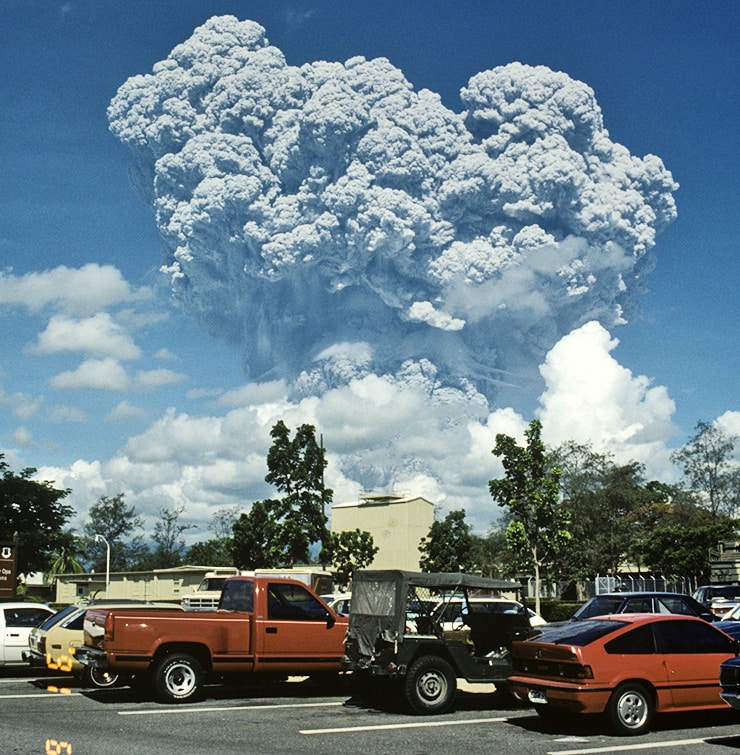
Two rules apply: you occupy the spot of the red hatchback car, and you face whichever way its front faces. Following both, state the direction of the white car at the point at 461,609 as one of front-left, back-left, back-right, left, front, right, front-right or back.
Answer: left

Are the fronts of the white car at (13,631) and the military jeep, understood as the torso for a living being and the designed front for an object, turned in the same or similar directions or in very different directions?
same or similar directions

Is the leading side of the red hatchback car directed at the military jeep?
no

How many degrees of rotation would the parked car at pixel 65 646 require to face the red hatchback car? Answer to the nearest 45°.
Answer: approximately 90° to its right

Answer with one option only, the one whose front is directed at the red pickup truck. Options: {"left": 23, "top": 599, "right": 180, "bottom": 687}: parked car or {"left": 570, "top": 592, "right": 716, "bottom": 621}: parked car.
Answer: {"left": 570, "top": 592, "right": 716, "bottom": 621}: parked car

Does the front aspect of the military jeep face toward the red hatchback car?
no

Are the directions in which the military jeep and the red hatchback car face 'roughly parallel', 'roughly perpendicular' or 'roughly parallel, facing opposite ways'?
roughly parallel

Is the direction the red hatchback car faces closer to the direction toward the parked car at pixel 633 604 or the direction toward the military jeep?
the parked car

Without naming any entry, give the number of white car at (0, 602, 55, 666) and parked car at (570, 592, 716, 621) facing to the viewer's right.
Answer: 1

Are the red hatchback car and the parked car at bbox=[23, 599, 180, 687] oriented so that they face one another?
no

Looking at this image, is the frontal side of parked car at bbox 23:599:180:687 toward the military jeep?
no
